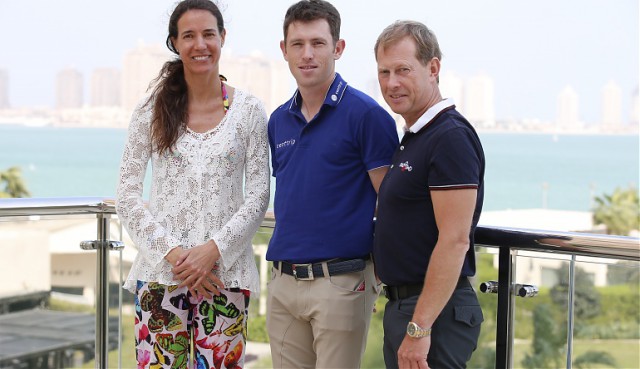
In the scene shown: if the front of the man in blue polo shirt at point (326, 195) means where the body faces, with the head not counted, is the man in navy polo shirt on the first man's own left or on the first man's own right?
on the first man's own left

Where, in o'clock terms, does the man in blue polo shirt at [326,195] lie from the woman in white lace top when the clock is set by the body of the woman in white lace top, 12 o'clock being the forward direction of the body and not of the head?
The man in blue polo shirt is roughly at 10 o'clock from the woman in white lace top.

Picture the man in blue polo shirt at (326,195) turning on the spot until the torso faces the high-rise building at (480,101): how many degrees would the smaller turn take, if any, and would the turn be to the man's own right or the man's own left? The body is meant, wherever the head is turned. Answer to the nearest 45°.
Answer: approximately 135° to the man's own right
